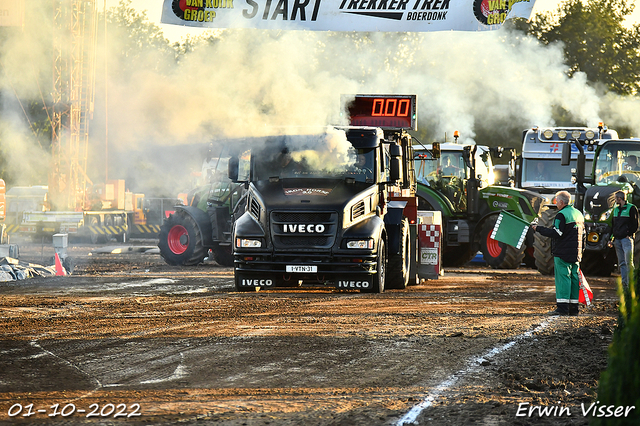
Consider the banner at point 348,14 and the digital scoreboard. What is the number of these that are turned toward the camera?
2

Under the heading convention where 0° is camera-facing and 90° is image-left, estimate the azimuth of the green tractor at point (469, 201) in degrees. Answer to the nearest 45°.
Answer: approximately 315°

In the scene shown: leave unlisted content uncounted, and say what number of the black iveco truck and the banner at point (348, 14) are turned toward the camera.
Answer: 2

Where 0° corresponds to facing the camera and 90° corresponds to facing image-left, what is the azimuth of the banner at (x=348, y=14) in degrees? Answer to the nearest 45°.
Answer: approximately 0°

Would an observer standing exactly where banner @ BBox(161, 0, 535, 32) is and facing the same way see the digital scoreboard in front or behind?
in front

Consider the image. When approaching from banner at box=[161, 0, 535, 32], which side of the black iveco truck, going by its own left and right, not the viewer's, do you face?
back

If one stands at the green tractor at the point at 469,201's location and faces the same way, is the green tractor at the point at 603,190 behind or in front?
in front

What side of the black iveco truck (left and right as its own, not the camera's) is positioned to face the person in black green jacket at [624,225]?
left
